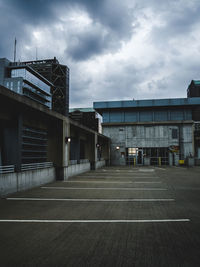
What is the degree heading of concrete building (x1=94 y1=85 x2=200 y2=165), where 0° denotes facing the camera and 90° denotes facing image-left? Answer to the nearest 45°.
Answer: approximately 0°
